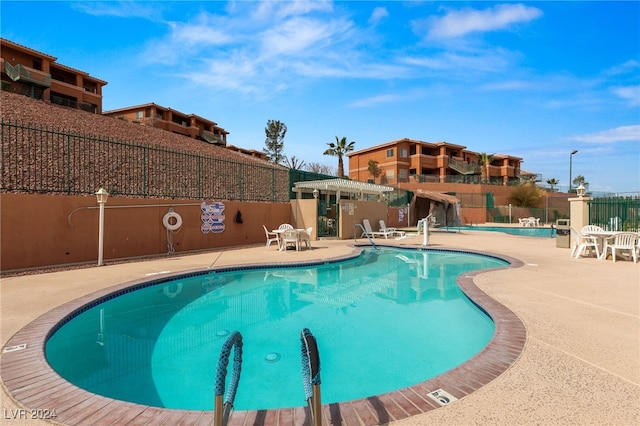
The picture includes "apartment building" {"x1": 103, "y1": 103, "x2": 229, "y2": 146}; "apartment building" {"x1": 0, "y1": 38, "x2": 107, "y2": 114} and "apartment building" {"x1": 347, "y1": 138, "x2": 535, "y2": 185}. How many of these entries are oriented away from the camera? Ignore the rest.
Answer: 0

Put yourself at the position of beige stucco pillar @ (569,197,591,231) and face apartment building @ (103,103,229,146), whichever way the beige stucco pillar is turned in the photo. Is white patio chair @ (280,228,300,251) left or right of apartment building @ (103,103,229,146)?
left

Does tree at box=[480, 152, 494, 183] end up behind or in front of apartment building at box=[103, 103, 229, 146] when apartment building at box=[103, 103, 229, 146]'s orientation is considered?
in front

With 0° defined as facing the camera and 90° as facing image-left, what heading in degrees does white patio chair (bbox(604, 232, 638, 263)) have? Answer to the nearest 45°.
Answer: approximately 135°

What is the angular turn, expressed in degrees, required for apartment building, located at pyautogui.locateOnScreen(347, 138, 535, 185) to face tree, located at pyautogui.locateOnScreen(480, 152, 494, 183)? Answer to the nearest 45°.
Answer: approximately 90° to its left

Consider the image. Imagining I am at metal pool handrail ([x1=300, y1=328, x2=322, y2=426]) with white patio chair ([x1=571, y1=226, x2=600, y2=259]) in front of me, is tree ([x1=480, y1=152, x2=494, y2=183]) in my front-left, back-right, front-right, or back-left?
front-left

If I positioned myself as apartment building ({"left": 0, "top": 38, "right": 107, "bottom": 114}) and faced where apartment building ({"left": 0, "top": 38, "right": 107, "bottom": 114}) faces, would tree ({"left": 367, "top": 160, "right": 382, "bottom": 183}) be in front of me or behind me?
in front

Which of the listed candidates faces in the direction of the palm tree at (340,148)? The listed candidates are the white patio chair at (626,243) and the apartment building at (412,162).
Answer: the white patio chair

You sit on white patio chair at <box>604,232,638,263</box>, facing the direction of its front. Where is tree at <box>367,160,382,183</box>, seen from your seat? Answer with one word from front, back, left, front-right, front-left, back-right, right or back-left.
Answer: front

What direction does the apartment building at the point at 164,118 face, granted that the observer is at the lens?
facing the viewer and to the right of the viewer

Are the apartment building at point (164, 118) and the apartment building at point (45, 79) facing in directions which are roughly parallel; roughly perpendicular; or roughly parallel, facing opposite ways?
roughly parallel

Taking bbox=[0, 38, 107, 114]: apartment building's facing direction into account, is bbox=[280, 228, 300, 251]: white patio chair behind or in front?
in front

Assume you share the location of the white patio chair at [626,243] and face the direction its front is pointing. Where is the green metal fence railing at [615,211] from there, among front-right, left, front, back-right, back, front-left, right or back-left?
front-right

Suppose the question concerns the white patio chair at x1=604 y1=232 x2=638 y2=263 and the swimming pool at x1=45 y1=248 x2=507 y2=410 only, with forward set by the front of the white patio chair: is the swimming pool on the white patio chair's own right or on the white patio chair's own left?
on the white patio chair's own left
